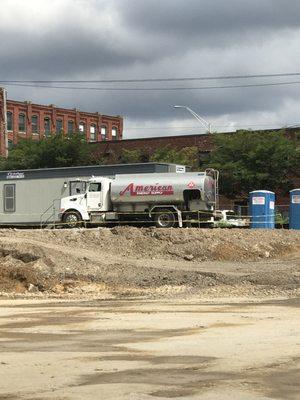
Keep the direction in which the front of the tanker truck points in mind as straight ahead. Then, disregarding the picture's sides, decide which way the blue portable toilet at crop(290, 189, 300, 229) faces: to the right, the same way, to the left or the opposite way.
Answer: to the left

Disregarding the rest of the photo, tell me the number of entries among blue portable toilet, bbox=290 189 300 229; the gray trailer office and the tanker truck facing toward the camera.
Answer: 2

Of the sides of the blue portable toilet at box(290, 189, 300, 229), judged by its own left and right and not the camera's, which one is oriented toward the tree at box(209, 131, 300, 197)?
back

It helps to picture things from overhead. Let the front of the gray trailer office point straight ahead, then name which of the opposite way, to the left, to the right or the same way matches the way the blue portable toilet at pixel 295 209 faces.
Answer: the same way

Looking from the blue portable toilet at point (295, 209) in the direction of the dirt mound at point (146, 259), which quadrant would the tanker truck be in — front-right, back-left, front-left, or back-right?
front-right

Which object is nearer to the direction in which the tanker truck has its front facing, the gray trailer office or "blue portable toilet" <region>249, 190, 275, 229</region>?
the gray trailer office

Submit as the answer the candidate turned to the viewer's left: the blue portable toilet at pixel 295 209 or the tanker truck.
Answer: the tanker truck

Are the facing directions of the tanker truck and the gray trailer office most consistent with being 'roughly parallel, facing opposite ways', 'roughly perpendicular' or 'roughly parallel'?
roughly perpendicular

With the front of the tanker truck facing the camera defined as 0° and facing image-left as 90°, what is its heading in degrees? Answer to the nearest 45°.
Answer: approximately 90°

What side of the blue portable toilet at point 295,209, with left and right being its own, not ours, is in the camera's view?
front

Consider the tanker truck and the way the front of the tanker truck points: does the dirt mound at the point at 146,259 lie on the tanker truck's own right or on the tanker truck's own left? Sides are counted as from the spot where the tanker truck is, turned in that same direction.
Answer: on the tanker truck's own left

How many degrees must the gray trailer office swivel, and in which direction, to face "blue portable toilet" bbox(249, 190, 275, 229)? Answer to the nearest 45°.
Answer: approximately 90° to its left

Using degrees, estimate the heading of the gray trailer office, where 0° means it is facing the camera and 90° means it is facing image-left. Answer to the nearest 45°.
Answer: approximately 0°

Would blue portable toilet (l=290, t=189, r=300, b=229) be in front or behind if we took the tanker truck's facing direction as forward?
behind

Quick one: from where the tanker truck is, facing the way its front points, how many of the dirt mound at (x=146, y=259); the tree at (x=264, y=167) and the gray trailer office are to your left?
1
